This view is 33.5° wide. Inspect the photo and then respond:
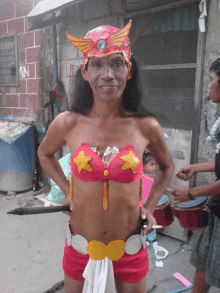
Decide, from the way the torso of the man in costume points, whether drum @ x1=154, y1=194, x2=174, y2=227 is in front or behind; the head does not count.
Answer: behind

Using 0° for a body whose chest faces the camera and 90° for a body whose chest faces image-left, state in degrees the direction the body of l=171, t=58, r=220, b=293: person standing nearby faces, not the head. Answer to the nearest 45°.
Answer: approximately 90°

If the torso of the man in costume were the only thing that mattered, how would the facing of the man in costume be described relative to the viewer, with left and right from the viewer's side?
facing the viewer

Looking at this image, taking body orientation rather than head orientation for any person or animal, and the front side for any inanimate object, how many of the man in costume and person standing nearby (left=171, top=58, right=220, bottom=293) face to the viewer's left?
1

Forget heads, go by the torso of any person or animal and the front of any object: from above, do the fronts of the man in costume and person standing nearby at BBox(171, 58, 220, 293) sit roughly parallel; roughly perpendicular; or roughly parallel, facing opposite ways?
roughly perpendicular

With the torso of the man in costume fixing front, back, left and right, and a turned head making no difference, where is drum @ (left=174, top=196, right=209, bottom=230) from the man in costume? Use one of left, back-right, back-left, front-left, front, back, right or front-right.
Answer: back-left
